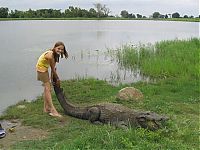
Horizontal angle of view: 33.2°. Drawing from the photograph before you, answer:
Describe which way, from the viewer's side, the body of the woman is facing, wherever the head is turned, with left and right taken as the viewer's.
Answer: facing to the right of the viewer
